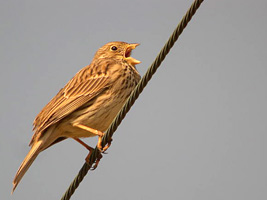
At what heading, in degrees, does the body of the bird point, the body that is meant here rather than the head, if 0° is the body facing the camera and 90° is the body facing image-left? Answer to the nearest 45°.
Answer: approximately 270°
